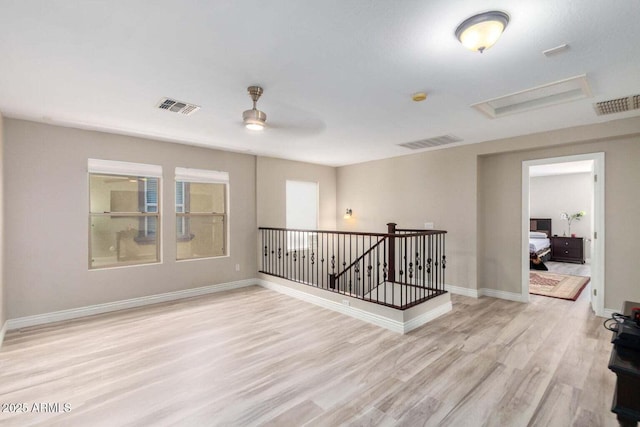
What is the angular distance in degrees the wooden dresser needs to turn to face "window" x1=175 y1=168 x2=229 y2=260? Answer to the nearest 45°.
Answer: approximately 45° to its right

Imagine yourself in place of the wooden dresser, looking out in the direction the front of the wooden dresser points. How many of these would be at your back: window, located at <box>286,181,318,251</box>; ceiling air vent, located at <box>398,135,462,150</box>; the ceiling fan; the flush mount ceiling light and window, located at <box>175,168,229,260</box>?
0

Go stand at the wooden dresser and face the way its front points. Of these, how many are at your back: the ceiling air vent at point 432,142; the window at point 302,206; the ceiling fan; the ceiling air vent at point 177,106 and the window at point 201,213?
0

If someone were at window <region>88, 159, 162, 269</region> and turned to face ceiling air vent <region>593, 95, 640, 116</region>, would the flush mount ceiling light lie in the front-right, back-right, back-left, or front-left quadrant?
front-right

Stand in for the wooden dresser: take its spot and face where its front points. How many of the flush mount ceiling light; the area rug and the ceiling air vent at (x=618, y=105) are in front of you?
3

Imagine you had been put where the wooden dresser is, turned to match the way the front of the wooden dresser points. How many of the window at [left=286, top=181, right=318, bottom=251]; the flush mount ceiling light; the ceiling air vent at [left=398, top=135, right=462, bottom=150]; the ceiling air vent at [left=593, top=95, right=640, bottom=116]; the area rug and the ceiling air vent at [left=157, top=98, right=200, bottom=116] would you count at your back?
0

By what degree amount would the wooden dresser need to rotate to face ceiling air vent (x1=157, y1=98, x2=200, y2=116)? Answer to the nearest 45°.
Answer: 0° — it already faces it

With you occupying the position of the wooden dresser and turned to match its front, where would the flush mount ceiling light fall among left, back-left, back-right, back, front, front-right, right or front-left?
front

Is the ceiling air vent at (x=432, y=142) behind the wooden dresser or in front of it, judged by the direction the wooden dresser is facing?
in front

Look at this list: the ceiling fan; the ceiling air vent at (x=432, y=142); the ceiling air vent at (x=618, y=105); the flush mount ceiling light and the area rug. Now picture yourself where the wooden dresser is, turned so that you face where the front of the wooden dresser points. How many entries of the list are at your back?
0

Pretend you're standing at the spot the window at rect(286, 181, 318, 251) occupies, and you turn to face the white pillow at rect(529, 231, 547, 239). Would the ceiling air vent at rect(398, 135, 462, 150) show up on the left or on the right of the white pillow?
right

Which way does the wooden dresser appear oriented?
toward the camera

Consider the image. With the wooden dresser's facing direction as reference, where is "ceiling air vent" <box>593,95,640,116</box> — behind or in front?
in front

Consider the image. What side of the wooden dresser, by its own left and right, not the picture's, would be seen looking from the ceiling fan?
front

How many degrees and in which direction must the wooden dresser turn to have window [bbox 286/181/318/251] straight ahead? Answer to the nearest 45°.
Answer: approximately 45° to its right
